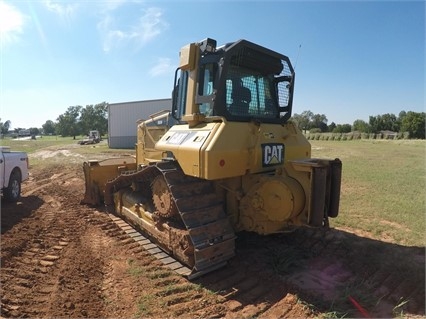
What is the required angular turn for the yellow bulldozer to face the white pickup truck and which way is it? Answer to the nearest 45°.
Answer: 0° — it already faces it

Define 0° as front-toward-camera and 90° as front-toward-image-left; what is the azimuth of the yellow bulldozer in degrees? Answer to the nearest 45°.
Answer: approximately 135°
